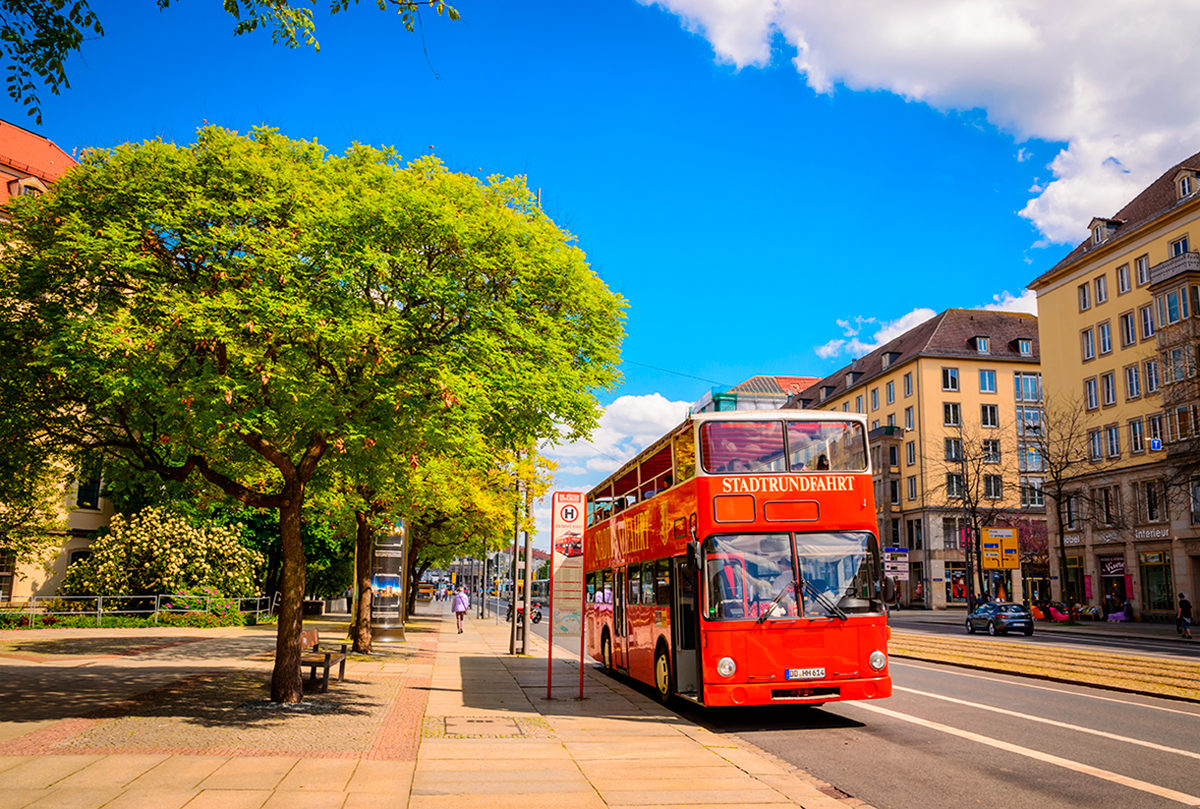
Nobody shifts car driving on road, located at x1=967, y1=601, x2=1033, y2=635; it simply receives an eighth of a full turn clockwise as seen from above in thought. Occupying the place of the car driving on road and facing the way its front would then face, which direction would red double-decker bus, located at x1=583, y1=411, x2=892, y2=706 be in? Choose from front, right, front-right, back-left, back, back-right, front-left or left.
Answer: back

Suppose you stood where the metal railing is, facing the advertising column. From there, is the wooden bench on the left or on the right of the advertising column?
right

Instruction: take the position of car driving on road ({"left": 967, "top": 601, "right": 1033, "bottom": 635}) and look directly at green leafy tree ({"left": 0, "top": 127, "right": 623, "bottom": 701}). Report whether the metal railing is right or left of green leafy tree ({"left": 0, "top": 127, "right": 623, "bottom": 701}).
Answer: right

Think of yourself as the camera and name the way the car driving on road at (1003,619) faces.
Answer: facing away from the viewer and to the left of the viewer

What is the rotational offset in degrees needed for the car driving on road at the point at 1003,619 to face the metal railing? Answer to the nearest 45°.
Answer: approximately 90° to its left

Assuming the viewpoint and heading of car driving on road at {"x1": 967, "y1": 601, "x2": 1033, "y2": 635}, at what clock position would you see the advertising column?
The advertising column is roughly at 9 o'clock from the car driving on road.

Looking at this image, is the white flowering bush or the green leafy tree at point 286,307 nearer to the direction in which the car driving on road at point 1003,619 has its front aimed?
the white flowering bush

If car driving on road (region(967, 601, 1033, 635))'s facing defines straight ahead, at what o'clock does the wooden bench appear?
The wooden bench is roughly at 8 o'clock from the car driving on road.

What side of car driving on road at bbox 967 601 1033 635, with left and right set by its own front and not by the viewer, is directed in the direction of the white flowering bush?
left

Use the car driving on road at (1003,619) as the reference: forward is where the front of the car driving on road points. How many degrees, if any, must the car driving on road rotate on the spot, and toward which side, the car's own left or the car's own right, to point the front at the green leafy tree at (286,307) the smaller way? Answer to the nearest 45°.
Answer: approximately 135° to the car's own left
